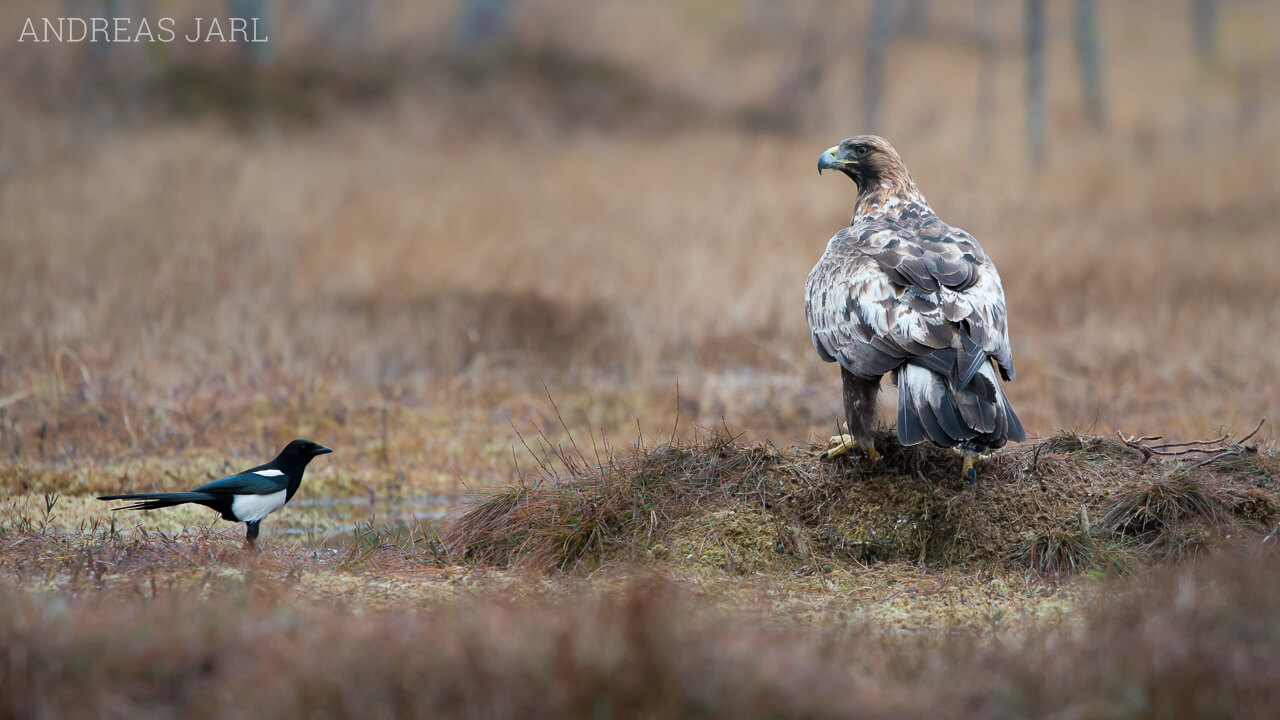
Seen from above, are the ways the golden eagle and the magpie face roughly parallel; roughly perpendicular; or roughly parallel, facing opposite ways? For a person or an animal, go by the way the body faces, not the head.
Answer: roughly perpendicular

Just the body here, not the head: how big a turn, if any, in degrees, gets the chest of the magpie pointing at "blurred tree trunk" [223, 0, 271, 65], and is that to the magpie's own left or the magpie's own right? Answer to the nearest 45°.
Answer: approximately 90° to the magpie's own left

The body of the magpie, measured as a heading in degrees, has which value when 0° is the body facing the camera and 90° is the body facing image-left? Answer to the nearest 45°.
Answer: approximately 270°

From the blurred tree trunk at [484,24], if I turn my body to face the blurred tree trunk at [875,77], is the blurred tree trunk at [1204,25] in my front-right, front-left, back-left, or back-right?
front-left

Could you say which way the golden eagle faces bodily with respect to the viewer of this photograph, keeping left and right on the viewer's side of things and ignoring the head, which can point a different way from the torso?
facing away from the viewer and to the left of the viewer

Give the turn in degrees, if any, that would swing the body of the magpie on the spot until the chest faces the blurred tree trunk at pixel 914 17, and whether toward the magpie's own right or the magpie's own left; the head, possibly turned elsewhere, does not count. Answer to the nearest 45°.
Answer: approximately 45° to the magpie's own left

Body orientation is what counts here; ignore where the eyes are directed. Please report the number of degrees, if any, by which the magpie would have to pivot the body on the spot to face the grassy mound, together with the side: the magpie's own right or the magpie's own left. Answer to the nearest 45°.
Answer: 0° — it already faces it

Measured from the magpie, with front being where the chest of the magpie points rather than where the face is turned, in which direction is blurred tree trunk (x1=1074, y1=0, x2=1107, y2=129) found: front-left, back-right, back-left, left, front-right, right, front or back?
front-left

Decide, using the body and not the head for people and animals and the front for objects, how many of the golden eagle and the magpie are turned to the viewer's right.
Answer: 1

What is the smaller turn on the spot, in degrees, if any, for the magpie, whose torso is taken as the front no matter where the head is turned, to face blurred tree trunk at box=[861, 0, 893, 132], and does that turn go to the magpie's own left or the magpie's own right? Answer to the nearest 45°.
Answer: approximately 45° to the magpie's own left

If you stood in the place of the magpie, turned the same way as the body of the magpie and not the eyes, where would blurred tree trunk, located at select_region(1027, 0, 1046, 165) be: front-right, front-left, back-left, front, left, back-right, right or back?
front-left
